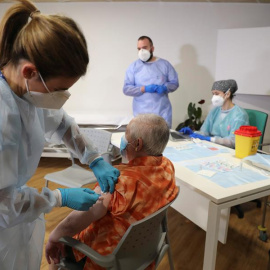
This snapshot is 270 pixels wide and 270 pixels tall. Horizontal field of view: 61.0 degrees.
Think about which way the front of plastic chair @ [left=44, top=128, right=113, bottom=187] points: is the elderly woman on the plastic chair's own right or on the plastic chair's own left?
on the plastic chair's own left

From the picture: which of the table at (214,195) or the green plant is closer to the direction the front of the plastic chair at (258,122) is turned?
the table

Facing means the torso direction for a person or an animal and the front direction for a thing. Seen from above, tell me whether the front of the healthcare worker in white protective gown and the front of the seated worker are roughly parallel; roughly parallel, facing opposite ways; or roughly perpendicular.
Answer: roughly parallel, facing opposite ways

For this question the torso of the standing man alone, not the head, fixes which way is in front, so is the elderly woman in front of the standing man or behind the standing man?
in front

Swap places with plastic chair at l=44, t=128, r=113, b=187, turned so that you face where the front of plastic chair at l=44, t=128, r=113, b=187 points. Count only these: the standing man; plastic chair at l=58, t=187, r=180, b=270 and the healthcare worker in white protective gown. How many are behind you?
1

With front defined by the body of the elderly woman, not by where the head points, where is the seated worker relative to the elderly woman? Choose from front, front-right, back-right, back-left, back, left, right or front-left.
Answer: right

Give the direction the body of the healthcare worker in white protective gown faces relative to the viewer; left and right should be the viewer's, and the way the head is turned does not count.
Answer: facing to the right of the viewer

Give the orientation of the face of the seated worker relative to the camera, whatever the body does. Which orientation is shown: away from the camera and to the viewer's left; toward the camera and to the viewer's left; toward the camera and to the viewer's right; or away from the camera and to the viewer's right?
toward the camera and to the viewer's left

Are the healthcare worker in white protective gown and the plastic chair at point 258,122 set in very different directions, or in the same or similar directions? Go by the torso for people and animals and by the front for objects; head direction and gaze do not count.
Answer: very different directions

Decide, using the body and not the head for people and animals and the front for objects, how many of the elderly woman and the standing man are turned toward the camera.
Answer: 1

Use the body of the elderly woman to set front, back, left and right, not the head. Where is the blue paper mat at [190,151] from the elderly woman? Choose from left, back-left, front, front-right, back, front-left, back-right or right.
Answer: right

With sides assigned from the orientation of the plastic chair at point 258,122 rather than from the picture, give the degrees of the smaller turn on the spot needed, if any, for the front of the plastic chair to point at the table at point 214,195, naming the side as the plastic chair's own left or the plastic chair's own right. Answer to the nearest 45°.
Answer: approximately 45° to the plastic chair's own left

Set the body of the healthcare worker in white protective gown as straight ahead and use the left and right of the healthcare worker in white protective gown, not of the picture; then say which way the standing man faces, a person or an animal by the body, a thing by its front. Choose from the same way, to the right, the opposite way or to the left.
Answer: to the right

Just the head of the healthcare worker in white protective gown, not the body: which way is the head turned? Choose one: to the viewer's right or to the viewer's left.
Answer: to the viewer's right

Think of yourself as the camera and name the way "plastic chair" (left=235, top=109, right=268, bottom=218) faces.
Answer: facing the viewer and to the left of the viewer

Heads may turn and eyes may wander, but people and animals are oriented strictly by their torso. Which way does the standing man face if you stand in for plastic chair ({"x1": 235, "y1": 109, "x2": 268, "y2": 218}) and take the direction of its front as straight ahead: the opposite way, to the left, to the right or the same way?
to the left

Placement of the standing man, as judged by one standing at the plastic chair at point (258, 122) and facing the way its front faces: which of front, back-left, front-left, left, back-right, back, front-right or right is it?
front-right

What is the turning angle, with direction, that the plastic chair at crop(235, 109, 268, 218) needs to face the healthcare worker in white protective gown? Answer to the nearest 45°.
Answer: approximately 45° to its left

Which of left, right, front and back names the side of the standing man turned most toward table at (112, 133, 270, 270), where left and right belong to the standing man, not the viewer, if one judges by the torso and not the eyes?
front
